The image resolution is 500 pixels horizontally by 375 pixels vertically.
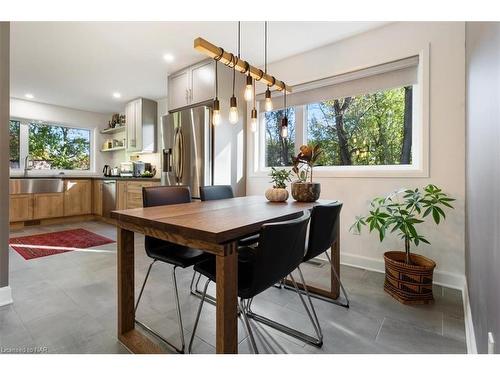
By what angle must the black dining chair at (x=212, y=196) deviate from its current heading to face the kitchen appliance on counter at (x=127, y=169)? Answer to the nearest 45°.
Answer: approximately 180°

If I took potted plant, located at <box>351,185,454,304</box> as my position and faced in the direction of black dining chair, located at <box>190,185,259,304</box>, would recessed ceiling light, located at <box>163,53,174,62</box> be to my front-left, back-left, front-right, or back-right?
front-right

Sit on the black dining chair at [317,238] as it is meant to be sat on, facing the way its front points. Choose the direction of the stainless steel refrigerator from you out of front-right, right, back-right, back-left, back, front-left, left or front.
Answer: front

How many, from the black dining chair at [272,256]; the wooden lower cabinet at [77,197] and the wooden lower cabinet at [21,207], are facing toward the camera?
2

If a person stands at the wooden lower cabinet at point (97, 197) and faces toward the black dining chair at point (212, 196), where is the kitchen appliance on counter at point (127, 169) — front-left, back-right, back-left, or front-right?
front-left

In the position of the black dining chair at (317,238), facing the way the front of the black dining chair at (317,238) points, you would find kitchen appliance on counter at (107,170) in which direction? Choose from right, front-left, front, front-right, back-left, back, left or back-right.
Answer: front

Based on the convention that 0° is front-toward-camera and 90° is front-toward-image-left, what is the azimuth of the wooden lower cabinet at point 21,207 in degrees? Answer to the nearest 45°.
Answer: approximately 0°

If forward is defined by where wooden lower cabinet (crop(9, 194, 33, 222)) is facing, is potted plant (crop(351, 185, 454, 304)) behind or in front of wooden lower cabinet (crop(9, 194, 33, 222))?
in front

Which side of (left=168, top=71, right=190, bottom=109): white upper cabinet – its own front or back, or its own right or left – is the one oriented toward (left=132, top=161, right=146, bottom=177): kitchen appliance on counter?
right

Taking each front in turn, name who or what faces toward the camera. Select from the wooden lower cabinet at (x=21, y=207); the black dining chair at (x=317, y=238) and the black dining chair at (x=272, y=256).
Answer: the wooden lower cabinet

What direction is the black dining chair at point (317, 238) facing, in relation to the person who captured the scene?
facing away from the viewer and to the left of the viewer

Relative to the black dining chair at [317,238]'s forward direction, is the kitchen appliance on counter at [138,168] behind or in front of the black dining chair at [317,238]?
in front

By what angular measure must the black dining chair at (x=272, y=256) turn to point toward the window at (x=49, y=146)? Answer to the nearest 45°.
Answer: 0° — it already faces it

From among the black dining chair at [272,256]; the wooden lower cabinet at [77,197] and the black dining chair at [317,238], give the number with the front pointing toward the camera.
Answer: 1

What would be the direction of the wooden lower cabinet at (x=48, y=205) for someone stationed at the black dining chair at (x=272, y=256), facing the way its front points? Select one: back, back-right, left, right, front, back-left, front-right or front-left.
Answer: front
